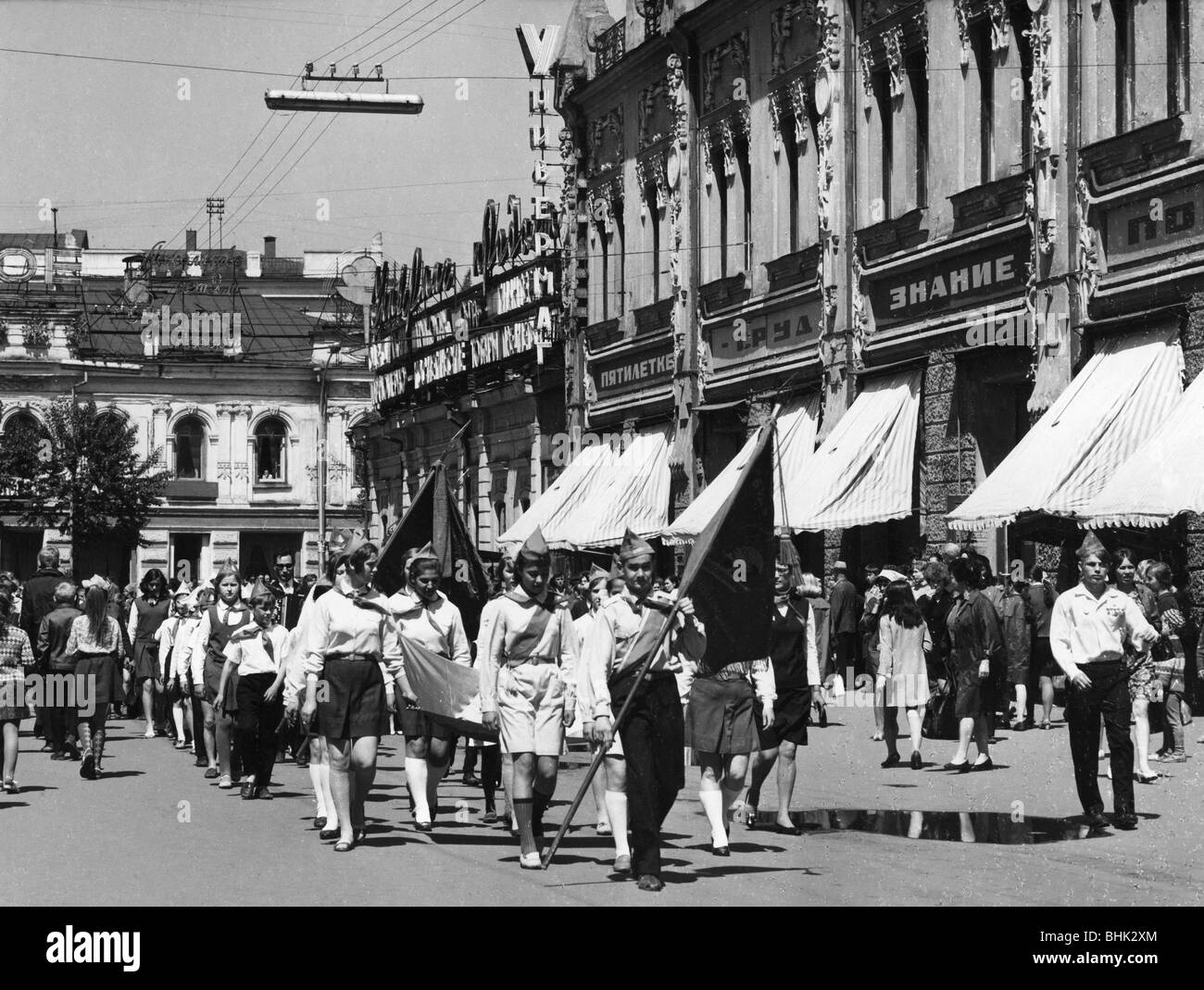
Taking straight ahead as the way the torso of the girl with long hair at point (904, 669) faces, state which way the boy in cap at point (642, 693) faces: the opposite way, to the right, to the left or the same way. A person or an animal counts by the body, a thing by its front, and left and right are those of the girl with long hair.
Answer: the opposite way

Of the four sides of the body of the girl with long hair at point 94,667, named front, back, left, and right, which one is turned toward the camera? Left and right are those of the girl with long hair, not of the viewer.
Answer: back

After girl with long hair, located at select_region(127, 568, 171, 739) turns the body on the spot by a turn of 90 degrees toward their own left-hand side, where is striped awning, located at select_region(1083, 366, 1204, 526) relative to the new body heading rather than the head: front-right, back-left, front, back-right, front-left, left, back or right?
front-right

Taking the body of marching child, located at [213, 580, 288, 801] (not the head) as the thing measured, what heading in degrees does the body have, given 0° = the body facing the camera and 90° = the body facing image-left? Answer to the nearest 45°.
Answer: approximately 0°

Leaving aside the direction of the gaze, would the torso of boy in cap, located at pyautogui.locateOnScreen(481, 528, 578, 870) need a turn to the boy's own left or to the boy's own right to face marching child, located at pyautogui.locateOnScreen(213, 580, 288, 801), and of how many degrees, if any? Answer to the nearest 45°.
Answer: approximately 135° to the boy's own right

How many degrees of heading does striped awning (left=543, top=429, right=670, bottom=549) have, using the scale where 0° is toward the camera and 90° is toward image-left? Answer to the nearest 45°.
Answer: approximately 45°

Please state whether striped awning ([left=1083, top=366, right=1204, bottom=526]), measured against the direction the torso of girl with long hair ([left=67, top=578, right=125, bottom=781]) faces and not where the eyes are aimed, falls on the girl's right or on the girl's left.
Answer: on the girl's right

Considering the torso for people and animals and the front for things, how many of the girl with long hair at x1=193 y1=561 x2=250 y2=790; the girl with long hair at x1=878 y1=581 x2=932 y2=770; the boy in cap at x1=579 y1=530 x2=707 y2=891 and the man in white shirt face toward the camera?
3

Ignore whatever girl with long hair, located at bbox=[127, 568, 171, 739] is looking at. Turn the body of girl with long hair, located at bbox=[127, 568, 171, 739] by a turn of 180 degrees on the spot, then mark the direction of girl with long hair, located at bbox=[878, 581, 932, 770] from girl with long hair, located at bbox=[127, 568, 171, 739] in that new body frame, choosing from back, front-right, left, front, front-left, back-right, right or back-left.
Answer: back-right

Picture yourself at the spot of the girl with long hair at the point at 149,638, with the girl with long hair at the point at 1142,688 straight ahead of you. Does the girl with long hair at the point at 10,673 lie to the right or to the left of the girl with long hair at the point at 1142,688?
right

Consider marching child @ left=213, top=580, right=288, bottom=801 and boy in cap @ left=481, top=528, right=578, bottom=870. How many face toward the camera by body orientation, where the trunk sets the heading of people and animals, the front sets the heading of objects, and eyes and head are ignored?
2
